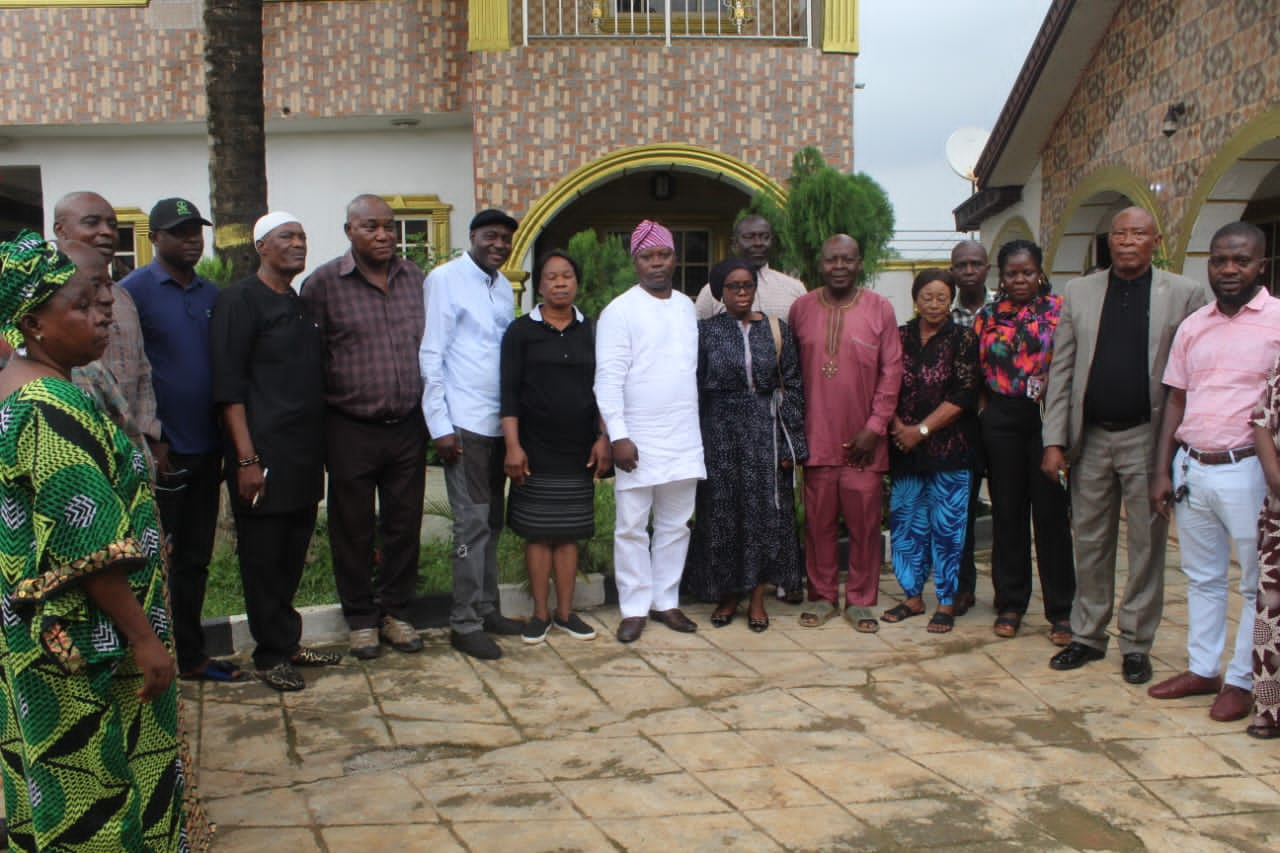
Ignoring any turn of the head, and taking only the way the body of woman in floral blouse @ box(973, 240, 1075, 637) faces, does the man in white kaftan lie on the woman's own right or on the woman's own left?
on the woman's own right

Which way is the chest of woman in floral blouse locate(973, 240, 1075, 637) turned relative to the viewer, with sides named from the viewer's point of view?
facing the viewer

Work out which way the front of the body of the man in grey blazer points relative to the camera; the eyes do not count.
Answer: toward the camera

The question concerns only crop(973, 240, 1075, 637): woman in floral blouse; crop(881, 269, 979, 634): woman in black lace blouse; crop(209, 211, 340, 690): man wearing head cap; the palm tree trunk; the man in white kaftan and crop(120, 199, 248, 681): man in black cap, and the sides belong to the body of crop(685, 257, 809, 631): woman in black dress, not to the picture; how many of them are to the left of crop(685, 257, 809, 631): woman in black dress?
2

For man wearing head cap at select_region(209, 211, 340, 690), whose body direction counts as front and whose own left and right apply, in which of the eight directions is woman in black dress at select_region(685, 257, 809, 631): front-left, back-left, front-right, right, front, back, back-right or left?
front-left

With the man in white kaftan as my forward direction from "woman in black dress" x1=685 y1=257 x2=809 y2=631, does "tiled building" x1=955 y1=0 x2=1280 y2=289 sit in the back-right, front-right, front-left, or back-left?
back-right

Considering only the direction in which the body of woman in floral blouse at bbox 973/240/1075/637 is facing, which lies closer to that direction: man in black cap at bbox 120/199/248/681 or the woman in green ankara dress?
the woman in green ankara dress

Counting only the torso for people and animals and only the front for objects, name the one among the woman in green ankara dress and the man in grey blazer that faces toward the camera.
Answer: the man in grey blazer

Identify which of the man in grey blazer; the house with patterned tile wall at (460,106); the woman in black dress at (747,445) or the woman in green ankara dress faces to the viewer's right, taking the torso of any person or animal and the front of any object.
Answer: the woman in green ankara dress

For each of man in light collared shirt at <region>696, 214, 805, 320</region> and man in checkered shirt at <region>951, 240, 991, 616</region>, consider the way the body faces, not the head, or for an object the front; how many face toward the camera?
2

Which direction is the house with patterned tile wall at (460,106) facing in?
toward the camera

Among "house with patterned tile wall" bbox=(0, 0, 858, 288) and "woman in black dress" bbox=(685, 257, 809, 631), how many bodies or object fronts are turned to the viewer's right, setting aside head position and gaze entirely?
0
